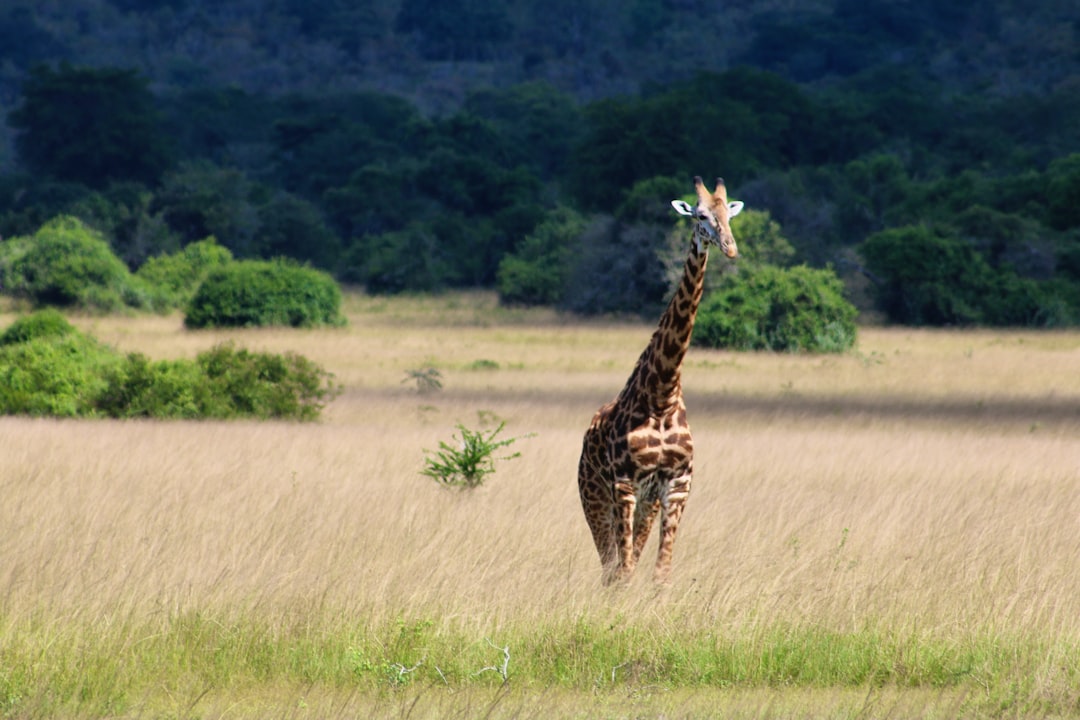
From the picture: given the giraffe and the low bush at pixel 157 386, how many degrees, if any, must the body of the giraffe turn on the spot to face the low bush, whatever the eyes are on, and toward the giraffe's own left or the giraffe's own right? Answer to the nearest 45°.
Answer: approximately 180°

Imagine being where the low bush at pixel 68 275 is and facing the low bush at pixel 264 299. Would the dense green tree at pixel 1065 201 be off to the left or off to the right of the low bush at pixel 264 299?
left

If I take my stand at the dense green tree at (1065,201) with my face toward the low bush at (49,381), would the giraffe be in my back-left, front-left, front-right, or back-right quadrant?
front-left

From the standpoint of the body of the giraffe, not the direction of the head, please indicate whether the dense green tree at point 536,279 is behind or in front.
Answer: behind

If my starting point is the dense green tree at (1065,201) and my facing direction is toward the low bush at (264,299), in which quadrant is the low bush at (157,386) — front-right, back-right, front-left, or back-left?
front-left

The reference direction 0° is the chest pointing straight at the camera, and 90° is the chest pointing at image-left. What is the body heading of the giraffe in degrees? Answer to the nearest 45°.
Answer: approximately 315°

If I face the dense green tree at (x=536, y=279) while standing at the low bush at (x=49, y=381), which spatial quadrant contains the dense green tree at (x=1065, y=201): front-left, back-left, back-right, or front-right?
front-right

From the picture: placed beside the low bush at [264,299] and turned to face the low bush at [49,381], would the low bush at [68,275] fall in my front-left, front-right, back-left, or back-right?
back-right

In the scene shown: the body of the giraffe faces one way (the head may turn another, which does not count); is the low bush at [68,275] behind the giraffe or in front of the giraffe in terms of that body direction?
behind

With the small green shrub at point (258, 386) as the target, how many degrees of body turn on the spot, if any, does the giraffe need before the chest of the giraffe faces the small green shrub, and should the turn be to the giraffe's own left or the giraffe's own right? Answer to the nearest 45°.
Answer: approximately 180°

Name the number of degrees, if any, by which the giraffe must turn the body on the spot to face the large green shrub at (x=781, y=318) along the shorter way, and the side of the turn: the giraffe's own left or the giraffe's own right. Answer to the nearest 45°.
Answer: approximately 135° to the giraffe's own left

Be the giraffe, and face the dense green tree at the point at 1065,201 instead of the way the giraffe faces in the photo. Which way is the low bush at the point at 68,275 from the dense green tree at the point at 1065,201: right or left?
left

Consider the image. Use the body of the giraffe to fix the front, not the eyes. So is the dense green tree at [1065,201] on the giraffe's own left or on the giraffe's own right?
on the giraffe's own left

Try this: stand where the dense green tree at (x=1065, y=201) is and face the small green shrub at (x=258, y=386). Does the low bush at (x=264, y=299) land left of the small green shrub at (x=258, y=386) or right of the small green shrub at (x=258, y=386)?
right
